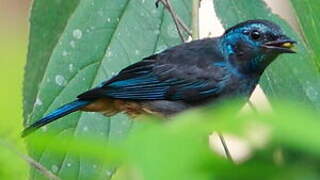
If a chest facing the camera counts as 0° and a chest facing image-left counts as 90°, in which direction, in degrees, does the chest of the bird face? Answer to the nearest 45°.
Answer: approximately 270°
